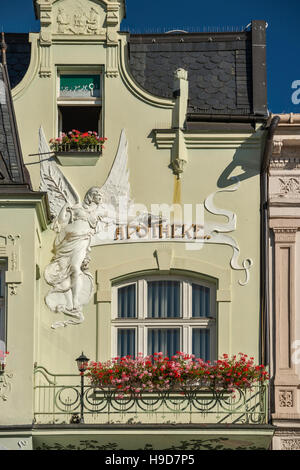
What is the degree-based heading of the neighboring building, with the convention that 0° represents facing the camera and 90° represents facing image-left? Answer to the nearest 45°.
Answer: approximately 0°

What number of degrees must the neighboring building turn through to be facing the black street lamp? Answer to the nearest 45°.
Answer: approximately 90° to its right

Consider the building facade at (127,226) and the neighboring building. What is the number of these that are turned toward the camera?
2

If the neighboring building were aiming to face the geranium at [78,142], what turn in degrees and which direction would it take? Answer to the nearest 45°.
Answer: approximately 90° to its right

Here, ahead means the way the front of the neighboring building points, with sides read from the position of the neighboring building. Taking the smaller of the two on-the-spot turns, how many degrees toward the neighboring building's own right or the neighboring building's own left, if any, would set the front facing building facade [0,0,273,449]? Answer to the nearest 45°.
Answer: approximately 90° to the neighboring building's own right

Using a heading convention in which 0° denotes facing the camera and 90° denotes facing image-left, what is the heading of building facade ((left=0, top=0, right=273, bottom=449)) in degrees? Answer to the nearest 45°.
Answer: approximately 0°

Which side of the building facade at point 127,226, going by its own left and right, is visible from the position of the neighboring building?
left
